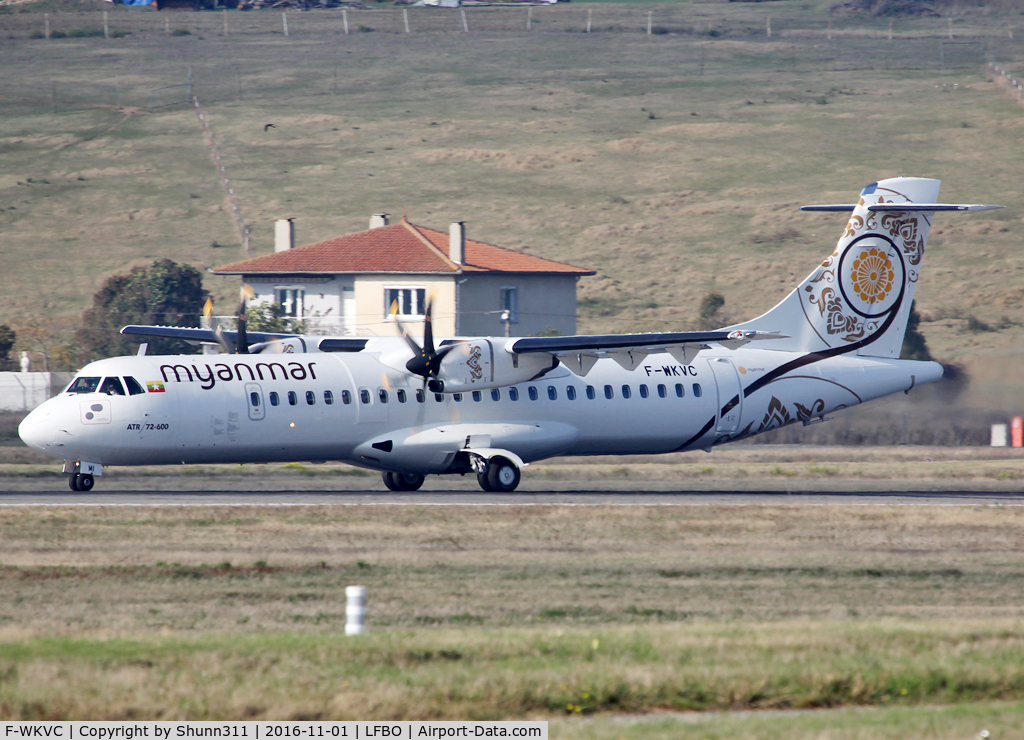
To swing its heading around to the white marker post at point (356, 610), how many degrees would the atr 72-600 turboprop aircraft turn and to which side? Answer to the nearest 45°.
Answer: approximately 45° to its left

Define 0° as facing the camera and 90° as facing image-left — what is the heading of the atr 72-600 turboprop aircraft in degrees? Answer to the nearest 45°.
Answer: approximately 45°
